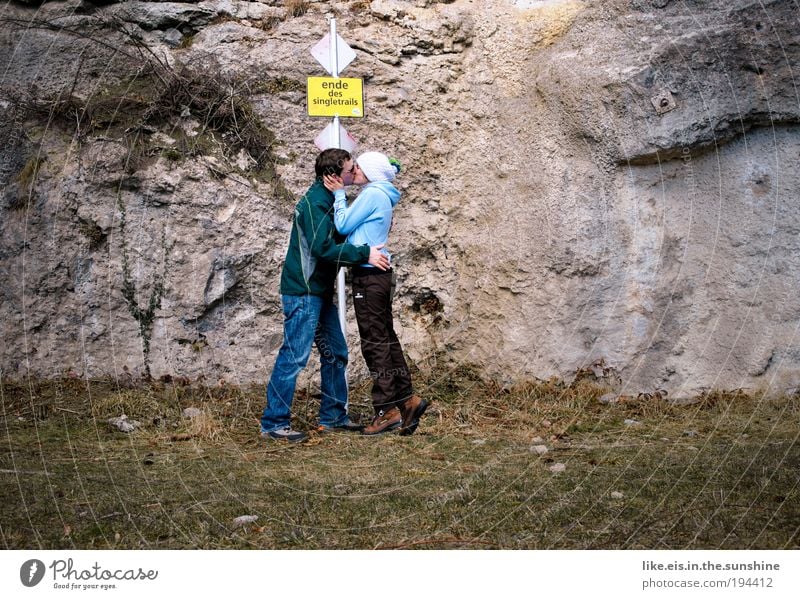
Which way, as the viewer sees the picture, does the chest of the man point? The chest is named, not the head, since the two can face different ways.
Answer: to the viewer's right

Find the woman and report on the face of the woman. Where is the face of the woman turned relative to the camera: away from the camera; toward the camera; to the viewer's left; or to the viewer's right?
to the viewer's left

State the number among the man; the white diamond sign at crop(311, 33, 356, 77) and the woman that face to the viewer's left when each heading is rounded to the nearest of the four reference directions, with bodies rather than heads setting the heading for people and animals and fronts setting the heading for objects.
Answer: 1

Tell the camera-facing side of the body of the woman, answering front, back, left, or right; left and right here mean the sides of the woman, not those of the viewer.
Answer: left

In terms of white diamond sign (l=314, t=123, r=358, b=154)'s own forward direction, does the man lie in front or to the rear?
in front

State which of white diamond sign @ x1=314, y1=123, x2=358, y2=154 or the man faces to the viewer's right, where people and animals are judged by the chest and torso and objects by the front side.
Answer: the man

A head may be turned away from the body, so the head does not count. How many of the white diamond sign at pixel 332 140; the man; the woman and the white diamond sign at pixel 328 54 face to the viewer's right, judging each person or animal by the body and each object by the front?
1

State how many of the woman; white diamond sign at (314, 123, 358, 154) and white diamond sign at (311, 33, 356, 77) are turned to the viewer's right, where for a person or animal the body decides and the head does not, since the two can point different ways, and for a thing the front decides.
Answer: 0

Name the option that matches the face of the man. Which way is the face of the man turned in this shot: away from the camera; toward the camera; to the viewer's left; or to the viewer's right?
to the viewer's right

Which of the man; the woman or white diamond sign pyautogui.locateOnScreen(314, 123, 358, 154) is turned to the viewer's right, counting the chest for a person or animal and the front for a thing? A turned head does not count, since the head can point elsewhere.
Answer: the man

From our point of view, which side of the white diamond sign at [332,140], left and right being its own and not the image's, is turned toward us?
front
